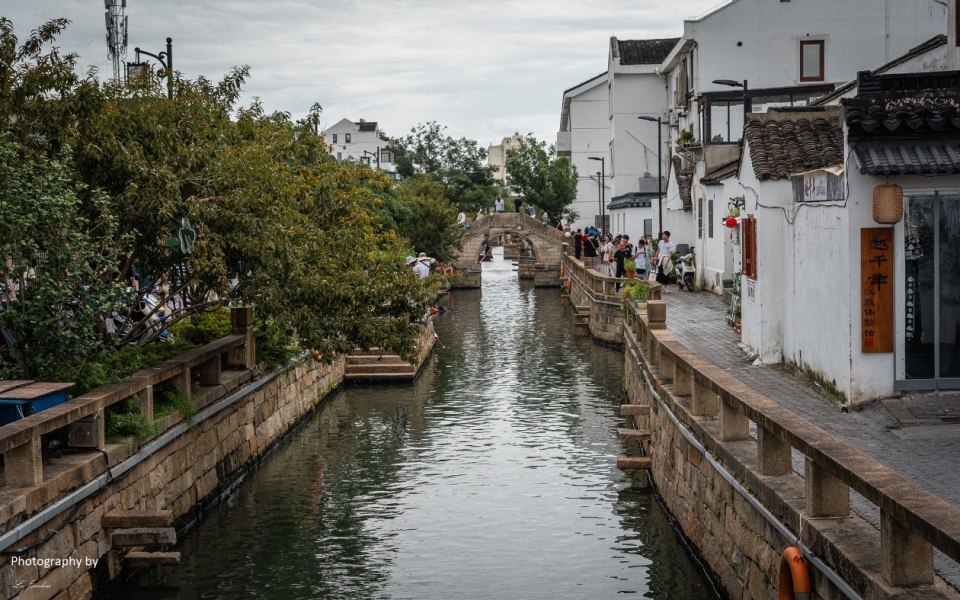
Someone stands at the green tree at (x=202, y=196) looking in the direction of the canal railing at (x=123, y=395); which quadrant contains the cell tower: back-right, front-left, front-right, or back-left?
back-right

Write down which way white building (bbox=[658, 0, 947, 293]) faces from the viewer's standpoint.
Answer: facing to the left of the viewer

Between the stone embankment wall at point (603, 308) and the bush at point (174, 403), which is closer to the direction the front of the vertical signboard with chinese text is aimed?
the bush

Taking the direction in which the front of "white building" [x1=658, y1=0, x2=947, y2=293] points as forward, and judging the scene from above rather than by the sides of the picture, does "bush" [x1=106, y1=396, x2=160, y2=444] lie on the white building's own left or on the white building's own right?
on the white building's own left

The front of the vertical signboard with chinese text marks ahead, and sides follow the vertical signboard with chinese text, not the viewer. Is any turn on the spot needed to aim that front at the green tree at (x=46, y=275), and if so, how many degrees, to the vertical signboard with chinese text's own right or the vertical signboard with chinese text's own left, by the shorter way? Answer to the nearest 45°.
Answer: approximately 45° to the vertical signboard with chinese text's own right
